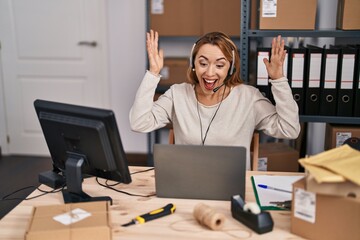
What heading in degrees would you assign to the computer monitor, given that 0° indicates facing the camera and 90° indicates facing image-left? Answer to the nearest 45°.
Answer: approximately 225°

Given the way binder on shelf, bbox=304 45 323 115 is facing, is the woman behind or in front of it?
in front

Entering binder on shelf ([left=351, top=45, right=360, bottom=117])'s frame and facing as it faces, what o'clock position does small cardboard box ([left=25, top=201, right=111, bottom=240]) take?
The small cardboard box is roughly at 1 o'clock from the binder on shelf.

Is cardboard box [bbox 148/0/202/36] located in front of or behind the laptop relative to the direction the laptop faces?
in front

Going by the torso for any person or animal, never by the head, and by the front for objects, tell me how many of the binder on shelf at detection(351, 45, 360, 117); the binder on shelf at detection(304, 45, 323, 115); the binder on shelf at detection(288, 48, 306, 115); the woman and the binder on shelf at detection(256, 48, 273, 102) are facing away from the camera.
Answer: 0

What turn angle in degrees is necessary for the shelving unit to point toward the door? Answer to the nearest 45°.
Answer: approximately 135° to its right

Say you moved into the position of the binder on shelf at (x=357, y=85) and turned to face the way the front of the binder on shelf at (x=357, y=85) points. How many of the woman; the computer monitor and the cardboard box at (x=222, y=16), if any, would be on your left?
0

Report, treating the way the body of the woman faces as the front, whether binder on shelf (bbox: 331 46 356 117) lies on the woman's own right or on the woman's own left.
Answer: on the woman's own left

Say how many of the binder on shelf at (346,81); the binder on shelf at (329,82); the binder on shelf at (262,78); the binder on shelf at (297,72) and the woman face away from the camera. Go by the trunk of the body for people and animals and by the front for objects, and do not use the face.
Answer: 0

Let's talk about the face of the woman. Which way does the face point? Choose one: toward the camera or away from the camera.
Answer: toward the camera

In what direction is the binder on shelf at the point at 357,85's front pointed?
toward the camera

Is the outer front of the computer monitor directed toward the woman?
yes

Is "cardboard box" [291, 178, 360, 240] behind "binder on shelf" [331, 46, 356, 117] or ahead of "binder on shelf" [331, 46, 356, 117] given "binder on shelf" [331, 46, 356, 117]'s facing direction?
ahead

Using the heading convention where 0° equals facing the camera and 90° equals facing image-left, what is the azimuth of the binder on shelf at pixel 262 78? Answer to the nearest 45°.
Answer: approximately 0°

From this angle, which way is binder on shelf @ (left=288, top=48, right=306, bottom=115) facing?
toward the camera

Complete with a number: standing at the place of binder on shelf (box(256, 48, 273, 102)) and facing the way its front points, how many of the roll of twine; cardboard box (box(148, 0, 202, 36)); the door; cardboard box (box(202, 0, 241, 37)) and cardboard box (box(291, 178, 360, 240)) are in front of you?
2

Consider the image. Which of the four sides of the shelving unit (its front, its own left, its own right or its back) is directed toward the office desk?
front

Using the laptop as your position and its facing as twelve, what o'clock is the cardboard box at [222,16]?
The cardboard box is roughly at 12 o'clock from the laptop.

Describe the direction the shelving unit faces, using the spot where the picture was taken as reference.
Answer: facing the viewer
